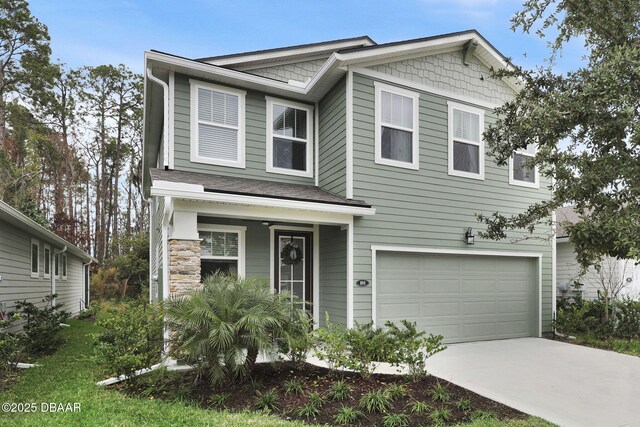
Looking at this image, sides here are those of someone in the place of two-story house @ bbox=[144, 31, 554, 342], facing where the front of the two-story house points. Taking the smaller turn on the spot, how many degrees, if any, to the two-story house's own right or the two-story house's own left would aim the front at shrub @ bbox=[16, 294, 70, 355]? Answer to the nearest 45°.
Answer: approximately 135° to the two-story house's own right

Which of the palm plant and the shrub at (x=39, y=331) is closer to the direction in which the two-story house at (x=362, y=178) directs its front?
the palm plant

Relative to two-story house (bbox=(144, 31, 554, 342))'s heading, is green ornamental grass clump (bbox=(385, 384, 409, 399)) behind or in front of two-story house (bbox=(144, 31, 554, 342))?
in front

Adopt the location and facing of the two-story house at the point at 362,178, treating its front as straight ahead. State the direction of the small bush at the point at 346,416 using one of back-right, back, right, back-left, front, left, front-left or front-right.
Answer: front-right

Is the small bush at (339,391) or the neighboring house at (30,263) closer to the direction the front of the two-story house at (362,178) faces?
the small bush

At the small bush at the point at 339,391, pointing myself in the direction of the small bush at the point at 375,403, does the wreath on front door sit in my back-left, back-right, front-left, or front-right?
back-left

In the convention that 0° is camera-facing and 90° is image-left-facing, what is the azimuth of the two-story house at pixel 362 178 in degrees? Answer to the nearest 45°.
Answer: approximately 315°

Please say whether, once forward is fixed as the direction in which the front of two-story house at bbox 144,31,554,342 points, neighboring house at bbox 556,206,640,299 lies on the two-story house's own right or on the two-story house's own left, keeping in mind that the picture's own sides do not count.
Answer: on the two-story house's own left

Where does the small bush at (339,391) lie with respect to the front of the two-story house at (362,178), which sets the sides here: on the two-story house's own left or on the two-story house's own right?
on the two-story house's own right

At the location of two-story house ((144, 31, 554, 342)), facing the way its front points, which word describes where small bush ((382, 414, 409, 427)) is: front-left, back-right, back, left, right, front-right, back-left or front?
front-right
